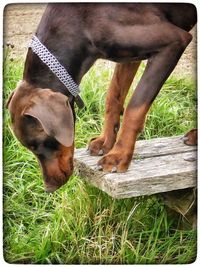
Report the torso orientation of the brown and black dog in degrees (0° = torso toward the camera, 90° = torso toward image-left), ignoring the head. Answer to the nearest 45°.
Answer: approximately 90°
